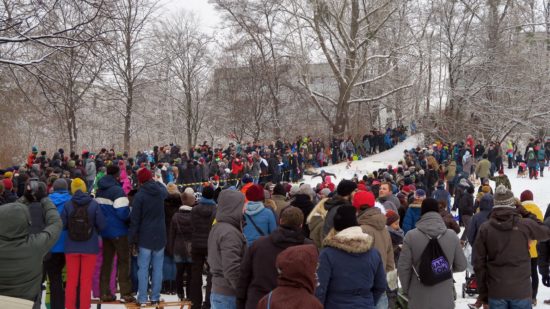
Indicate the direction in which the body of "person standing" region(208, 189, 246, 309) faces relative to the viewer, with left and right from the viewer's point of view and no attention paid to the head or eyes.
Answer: facing away from the viewer and to the right of the viewer

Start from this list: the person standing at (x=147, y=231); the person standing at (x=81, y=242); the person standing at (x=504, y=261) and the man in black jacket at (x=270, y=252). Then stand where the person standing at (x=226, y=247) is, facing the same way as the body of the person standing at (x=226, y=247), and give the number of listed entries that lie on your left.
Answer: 2

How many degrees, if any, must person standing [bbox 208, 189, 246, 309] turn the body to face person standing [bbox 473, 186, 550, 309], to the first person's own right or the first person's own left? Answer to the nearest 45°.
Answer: approximately 45° to the first person's own right

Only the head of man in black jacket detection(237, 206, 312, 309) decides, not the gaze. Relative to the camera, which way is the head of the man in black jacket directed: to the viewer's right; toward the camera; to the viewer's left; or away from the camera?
away from the camera

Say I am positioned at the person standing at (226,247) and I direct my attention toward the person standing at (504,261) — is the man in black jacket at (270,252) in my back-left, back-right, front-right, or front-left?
front-right

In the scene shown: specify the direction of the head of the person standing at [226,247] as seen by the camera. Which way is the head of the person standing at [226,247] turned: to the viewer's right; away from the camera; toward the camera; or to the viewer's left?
away from the camera

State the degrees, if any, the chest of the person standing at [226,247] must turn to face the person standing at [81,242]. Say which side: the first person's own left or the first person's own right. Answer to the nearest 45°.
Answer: approximately 90° to the first person's own left

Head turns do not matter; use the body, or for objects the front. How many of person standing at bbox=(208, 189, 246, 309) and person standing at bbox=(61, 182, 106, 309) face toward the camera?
0

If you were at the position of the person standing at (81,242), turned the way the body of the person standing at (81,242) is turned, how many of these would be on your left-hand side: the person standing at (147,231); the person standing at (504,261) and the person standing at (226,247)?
0

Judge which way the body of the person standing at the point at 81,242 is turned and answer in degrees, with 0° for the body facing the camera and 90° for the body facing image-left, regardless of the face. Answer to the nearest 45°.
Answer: approximately 180°

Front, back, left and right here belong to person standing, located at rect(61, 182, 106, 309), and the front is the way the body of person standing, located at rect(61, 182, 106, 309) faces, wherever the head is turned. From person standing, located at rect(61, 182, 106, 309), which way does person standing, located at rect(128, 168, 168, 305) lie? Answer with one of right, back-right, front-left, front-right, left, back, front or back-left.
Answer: right

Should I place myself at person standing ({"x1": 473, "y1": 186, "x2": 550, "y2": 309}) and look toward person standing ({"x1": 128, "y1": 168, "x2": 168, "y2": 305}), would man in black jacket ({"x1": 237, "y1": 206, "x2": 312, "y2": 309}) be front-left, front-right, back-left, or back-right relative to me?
front-left

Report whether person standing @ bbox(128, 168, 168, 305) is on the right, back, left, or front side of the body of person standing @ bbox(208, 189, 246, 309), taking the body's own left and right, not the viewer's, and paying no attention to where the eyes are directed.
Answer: left
